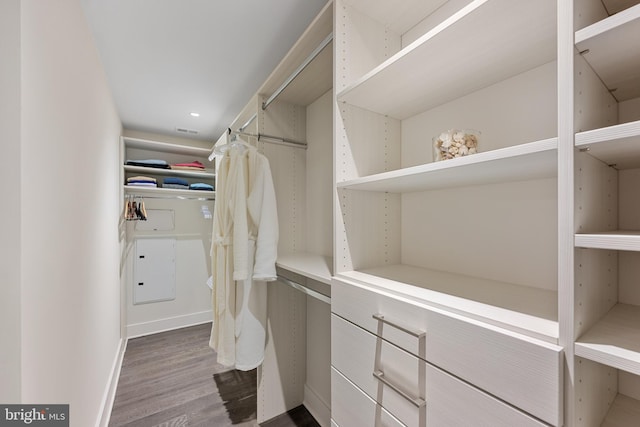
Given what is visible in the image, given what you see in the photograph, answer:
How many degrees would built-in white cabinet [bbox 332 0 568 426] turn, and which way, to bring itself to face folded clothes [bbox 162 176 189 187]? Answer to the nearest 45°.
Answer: approximately 45° to its right

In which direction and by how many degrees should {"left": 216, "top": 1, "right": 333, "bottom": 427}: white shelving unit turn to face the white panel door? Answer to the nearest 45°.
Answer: approximately 90° to its right

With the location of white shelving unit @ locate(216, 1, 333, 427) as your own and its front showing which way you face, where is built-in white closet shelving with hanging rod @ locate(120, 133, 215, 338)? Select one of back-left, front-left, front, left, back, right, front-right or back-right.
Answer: right

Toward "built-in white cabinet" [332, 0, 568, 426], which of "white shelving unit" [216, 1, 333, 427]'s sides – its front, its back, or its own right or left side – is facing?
left

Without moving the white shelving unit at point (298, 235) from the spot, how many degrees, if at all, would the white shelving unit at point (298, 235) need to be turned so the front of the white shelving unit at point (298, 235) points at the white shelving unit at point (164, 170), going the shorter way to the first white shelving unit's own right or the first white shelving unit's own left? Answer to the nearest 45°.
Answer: approximately 90° to the first white shelving unit's own right

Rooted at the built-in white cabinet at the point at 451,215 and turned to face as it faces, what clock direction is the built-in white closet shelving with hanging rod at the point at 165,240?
the built-in white closet shelving with hanging rod at the point at 165,240 is roughly at 2 o'clock from the built-in white cabinet at the point at 451,215.

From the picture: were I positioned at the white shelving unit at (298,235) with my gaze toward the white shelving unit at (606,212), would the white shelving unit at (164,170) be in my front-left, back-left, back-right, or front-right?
back-right

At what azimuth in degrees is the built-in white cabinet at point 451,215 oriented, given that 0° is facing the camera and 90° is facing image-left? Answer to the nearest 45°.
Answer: approximately 45°

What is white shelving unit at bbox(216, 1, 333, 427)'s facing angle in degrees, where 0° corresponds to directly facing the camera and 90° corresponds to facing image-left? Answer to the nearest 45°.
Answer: approximately 45°

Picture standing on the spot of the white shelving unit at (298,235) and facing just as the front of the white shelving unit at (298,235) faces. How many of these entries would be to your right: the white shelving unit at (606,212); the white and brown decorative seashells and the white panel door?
1

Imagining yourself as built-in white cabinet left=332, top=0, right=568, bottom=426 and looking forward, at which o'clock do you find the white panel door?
The white panel door is roughly at 2 o'clock from the built-in white cabinet.

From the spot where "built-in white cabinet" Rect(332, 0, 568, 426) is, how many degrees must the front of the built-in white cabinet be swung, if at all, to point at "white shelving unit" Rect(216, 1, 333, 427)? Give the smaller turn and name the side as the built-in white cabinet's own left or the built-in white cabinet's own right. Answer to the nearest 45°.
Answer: approximately 90° to the built-in white cabinet's own right

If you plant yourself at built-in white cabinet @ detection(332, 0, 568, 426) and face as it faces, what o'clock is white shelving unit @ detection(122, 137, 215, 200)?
The white shelving unit is roughly at 2 o'clock from the built-in white cabinet.

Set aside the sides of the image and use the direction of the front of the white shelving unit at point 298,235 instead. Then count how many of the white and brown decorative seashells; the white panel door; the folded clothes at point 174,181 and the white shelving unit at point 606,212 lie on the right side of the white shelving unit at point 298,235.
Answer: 2

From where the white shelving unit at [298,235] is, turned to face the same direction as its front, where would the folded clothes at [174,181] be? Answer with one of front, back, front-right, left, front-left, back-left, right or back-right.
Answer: right

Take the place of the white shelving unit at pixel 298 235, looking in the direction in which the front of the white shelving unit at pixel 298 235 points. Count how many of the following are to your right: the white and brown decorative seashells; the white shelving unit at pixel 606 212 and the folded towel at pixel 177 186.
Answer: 1
